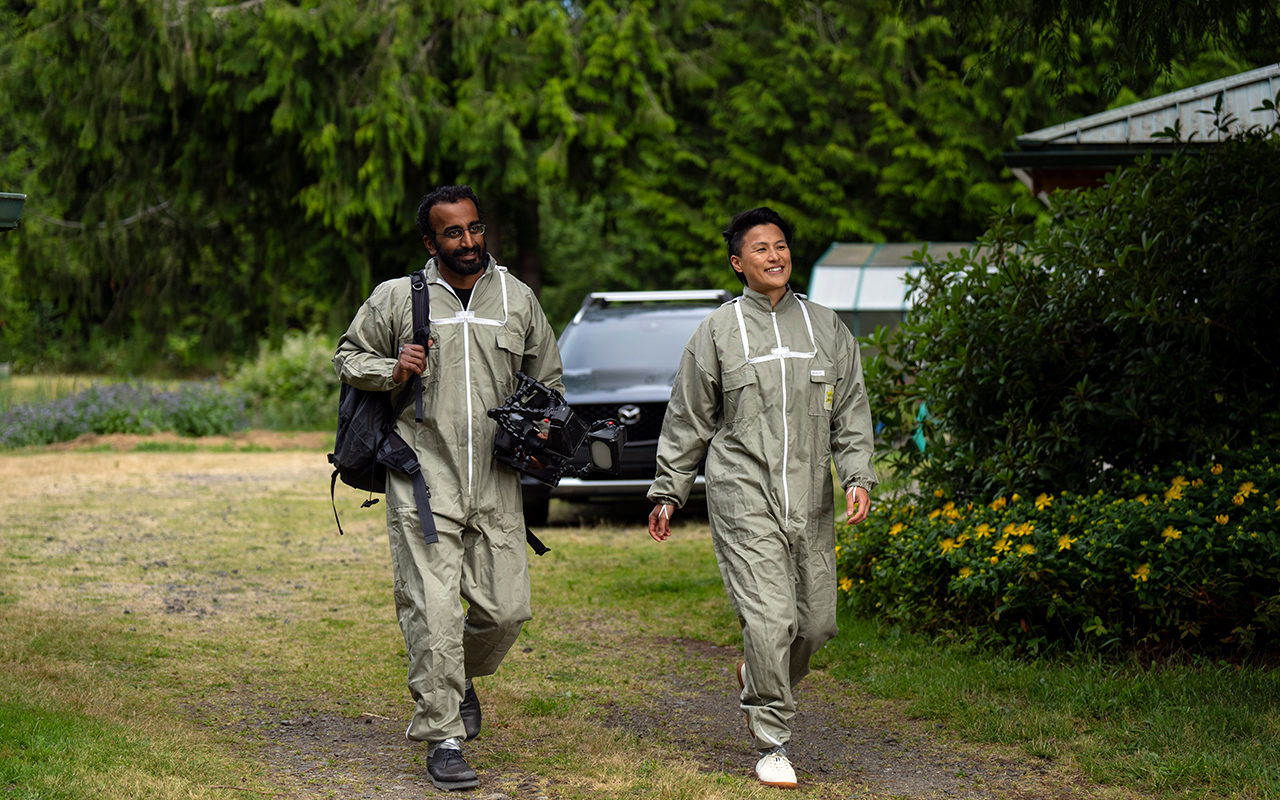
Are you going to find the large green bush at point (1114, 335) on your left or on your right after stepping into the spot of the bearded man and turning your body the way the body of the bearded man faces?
on your left

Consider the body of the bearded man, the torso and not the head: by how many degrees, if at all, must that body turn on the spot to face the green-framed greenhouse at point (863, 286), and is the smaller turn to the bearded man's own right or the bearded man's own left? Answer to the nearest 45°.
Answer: approximately 135° to the bearded man's own left

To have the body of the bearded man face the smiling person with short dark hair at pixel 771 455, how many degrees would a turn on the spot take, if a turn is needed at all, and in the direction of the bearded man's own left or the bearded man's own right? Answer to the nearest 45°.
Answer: approximately 90° to the bearded man's own left

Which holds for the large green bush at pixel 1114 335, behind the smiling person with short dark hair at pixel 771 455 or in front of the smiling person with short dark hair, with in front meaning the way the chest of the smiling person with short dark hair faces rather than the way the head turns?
behind

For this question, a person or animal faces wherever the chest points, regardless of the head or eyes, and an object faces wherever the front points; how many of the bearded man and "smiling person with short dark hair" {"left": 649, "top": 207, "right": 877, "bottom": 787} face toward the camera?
2

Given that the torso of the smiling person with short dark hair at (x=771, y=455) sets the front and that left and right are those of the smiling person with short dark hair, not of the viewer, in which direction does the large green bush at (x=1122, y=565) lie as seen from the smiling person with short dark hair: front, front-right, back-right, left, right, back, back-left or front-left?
back-left

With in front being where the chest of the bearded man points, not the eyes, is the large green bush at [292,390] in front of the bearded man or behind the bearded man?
behind

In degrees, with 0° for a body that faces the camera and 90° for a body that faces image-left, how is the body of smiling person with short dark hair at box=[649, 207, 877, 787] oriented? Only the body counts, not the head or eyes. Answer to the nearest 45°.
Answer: approximately 0°

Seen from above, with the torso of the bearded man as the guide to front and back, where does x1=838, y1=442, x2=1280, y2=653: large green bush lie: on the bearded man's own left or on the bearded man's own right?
on the bearded man's own left

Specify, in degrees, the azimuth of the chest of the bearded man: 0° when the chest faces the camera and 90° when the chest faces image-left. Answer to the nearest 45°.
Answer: approximately 0°
